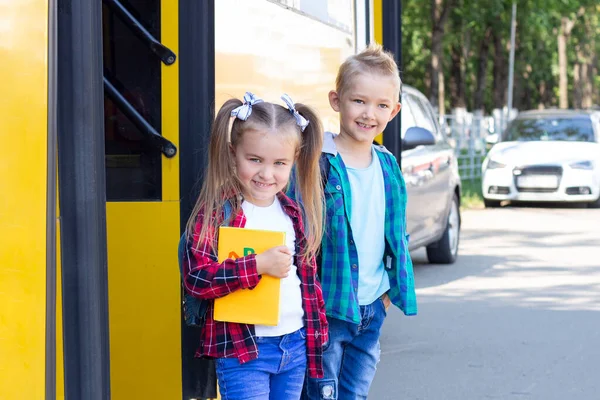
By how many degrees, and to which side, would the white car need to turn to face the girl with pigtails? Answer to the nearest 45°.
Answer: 0° — it already faces them

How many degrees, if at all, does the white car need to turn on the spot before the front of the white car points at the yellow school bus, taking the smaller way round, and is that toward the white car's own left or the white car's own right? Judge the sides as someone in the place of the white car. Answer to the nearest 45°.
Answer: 0° — it already faces it

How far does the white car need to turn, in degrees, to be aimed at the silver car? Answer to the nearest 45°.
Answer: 0° — it already faces it

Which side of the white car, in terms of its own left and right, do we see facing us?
front

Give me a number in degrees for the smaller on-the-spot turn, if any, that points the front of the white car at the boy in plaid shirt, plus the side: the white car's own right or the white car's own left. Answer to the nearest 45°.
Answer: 0° — it already faces them

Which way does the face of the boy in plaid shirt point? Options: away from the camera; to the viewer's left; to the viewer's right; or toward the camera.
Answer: toward the camera

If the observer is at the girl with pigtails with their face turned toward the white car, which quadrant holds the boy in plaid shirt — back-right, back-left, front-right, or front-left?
front-right

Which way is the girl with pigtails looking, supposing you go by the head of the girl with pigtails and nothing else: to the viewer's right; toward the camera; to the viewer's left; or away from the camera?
toward the camera
